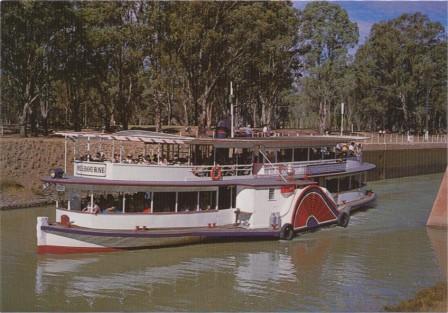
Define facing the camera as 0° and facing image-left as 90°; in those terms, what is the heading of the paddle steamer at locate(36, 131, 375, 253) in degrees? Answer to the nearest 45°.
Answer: approximately 45°

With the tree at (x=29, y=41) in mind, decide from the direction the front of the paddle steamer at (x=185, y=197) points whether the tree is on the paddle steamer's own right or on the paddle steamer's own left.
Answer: on the paddle steamer's own right
